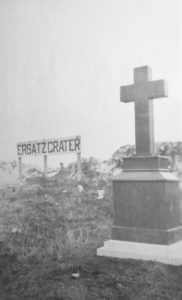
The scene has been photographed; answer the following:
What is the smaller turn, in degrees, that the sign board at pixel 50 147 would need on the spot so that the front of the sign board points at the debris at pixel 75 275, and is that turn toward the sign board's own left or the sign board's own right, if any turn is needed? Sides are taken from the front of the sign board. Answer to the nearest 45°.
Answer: approximately 45° to the sign board's own left

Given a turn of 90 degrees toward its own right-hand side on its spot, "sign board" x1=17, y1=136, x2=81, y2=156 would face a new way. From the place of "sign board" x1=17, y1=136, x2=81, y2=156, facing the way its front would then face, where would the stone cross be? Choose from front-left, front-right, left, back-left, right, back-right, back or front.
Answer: back

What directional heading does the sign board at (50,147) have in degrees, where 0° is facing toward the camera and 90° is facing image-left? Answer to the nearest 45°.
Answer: approximately 45°

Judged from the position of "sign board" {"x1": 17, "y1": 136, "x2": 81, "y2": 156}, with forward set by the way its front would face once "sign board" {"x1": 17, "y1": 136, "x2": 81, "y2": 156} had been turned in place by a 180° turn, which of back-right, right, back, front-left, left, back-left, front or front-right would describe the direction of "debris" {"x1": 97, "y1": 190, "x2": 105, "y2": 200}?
back-right
